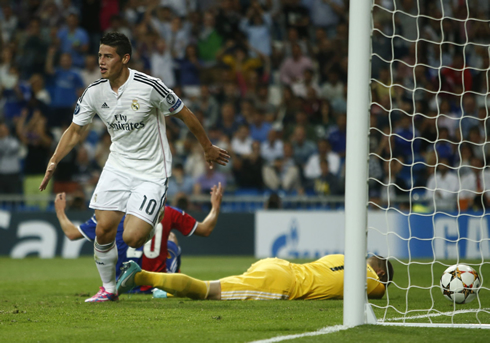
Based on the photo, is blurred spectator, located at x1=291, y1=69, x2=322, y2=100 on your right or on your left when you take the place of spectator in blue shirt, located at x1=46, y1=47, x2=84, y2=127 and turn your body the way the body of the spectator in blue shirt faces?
on your left

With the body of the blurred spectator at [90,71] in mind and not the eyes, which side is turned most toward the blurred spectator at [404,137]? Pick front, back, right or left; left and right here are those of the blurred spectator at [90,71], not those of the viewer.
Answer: left

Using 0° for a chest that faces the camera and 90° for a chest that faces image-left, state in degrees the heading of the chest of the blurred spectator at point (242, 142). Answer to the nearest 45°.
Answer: approximately 0°

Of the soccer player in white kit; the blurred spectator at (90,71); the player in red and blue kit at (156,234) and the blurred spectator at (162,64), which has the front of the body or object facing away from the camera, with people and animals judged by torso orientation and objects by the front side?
the player in red and blue kit

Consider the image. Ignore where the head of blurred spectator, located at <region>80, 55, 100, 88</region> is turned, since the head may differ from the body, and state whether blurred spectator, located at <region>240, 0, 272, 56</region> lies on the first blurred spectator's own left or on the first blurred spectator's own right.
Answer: on the first blurred spectator's own left
